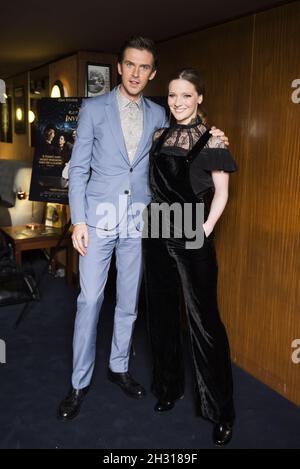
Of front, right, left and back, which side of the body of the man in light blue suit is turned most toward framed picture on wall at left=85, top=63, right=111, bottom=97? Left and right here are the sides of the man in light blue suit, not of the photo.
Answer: back

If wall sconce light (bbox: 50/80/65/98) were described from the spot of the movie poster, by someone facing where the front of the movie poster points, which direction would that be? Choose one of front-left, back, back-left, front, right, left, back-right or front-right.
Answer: back

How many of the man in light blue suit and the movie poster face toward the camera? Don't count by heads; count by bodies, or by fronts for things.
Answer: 2

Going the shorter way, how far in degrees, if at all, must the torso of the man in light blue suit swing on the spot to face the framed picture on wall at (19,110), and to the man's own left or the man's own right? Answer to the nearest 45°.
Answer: approximately 180°
